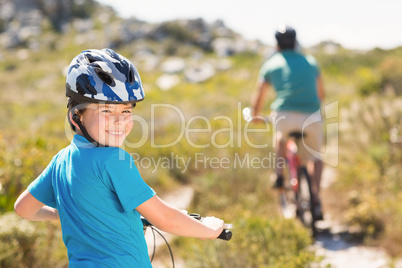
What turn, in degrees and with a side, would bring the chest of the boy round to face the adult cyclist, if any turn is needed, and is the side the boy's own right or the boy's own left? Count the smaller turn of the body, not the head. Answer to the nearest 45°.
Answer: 0° — they already face them

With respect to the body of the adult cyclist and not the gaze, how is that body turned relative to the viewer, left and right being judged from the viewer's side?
facing away from the viewer

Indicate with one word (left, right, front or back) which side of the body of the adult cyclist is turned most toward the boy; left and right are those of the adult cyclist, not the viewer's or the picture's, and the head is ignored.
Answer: back

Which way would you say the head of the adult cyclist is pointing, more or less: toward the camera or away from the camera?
away from the camera

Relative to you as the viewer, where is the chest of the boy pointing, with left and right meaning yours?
facing away from the viewer and to the right of the viewer
